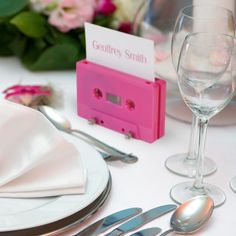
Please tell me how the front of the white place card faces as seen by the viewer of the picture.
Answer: facing the viewer and to the left of the viewer

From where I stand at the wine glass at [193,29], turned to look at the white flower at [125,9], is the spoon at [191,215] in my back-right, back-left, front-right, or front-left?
back-left
